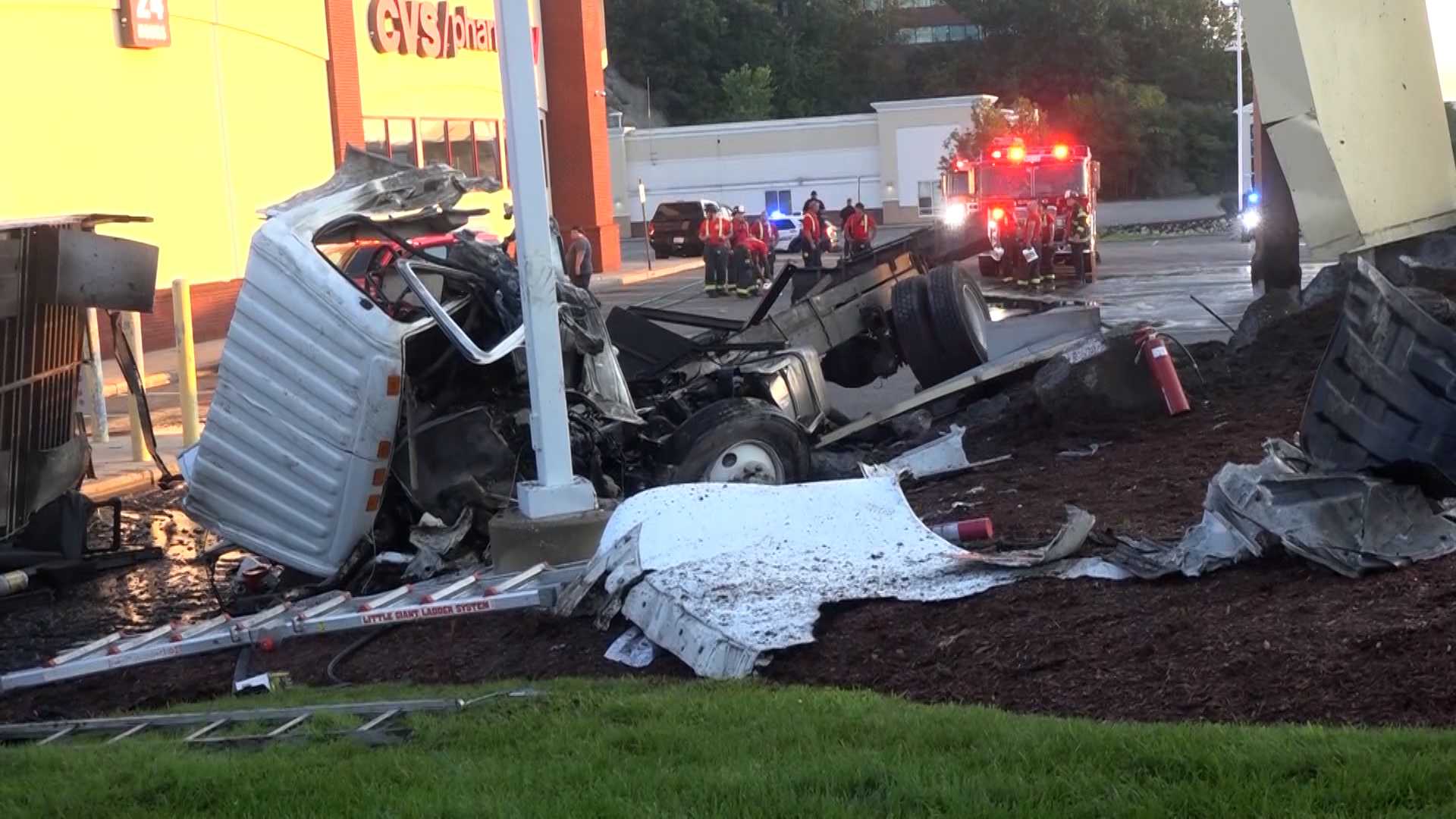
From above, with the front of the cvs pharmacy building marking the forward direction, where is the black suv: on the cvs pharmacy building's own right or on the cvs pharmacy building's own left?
on the cvs pharmacy building's own left

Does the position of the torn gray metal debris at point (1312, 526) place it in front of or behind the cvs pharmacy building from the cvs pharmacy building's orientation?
in front

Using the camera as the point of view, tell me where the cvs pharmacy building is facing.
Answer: facing the viewer and to the right of the viewer

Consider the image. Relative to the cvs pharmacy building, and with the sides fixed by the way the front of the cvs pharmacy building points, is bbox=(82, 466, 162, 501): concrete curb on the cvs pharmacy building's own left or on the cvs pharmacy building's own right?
on the cvs pharmacy building's own right

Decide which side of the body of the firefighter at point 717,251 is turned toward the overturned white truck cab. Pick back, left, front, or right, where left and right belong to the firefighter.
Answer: front

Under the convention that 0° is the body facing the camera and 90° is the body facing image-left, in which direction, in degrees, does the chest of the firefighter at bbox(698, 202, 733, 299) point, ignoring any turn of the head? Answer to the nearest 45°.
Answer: approximately 0°

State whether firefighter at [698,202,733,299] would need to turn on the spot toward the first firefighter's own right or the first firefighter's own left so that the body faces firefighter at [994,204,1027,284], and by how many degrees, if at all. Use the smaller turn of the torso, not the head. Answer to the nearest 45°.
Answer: approximately 90° to the first firefighter's own left

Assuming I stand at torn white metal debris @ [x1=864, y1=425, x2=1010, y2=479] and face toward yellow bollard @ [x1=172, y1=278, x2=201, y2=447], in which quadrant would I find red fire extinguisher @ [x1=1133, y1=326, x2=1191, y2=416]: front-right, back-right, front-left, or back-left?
back-right

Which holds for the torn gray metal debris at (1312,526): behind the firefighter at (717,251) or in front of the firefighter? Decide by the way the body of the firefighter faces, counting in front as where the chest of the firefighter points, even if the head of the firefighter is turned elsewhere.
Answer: in front

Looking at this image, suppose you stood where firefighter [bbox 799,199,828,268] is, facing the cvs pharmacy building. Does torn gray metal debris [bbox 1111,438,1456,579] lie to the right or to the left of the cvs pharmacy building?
left

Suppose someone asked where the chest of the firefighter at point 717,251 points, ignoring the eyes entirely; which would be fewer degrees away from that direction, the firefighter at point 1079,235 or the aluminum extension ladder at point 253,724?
the aluminum extension ladder

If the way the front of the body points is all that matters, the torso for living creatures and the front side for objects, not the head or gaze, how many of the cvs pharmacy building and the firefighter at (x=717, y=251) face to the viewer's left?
0

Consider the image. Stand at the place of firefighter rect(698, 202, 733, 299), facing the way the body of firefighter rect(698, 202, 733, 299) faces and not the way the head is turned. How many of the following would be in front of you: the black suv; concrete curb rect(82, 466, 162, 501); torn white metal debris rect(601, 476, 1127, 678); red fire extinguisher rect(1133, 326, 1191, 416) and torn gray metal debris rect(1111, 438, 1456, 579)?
4

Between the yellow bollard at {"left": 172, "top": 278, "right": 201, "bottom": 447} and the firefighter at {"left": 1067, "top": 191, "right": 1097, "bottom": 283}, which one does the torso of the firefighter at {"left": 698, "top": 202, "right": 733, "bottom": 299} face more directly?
the yellow bollard
